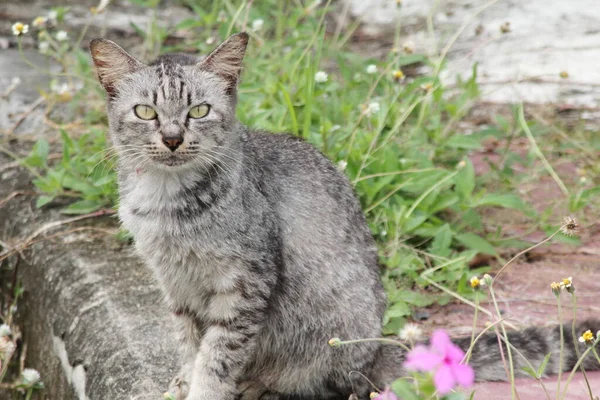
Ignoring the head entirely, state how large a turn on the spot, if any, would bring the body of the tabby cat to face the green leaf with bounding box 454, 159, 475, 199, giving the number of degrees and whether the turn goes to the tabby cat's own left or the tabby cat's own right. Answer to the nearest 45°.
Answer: approximately 180°

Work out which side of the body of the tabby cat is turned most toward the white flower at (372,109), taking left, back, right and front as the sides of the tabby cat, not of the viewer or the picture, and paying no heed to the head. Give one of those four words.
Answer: back

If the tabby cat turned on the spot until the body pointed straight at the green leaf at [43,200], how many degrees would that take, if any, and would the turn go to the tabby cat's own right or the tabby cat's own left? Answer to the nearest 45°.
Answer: approximately 90° to the tabby cat's own right

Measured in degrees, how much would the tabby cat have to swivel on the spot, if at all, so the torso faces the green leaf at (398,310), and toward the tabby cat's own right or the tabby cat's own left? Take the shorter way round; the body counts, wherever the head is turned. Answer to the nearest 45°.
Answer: approximately 180°

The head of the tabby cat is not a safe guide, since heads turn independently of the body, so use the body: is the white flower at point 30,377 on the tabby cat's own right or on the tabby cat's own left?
on the tabby cat's own right

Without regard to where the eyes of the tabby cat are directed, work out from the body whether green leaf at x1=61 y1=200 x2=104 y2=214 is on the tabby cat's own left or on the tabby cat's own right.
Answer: on the tabby cat's own right

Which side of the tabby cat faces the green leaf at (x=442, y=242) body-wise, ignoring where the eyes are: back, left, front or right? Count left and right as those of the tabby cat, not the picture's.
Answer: back

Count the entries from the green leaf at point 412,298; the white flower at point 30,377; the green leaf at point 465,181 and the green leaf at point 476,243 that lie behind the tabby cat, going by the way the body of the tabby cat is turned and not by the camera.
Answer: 3

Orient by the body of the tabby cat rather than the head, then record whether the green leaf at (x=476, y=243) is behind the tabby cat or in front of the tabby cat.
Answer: behind

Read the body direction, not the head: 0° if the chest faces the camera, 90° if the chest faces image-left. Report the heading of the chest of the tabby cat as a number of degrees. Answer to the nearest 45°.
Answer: approximately 45°

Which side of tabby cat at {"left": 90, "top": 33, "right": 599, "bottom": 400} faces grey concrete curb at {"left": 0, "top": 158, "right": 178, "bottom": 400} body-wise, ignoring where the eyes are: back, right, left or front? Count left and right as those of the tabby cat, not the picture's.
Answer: right
